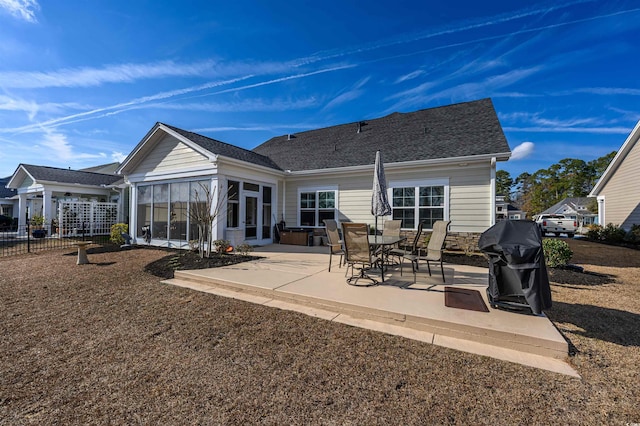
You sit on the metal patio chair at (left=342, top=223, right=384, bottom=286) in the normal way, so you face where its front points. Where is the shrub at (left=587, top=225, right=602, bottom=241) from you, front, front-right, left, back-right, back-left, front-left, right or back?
front

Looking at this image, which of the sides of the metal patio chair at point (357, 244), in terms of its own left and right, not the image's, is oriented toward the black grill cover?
right

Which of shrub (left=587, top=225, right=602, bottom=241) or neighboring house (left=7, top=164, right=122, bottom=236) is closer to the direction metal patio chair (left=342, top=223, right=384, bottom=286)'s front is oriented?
the shrub

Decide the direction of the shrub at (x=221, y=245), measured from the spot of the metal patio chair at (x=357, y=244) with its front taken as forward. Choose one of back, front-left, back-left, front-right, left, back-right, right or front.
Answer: left

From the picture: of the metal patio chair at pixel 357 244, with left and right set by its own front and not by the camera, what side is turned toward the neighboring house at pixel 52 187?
left

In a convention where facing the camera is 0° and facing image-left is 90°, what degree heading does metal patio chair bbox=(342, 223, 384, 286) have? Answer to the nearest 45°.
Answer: approximately 225°

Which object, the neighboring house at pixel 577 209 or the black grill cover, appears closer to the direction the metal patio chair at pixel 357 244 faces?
the neighboring house

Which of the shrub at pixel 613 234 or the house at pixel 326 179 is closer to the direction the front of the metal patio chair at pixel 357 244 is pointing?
the shrub

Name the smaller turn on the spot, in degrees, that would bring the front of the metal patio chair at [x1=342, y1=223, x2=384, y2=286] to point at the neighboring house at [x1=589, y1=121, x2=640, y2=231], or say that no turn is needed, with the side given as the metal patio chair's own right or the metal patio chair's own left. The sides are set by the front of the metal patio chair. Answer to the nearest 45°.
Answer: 0° — it already faces it

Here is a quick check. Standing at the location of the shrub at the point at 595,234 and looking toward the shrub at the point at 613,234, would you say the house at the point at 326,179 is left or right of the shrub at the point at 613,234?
right

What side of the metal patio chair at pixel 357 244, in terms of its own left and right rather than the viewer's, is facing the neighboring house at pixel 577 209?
front

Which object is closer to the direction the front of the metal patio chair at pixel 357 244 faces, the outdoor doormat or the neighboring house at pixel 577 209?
the neighboring house

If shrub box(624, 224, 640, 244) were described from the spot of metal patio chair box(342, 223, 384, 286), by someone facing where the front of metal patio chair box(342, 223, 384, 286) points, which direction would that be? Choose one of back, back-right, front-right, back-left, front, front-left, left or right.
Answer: front

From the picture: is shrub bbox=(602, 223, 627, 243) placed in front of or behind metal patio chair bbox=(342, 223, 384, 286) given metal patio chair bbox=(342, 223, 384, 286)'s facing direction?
in front
